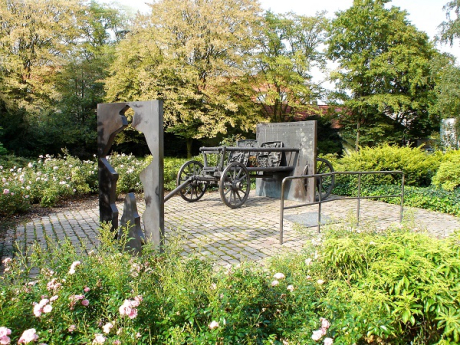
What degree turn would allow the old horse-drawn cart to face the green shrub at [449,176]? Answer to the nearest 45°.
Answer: approximately 135° to its left

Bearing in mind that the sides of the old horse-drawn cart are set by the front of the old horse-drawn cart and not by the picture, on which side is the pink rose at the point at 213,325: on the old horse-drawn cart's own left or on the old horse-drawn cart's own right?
on the old horse-drawn cart's own left

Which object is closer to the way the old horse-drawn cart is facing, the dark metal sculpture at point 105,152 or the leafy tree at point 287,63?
the dark metal sculpture

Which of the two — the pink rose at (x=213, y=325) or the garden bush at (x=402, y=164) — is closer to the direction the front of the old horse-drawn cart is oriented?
the pink rose

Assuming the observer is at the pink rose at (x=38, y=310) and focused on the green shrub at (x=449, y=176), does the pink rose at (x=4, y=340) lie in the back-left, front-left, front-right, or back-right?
back-right

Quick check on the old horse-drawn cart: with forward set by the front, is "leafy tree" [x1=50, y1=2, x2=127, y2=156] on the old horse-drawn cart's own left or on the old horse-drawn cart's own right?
on the old horse-drawn cart's own right

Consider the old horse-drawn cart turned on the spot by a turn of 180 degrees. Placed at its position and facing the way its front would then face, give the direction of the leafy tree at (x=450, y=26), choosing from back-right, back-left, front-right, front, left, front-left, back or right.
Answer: front

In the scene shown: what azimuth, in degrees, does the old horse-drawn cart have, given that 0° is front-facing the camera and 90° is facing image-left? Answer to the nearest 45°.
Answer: approximately 45°
